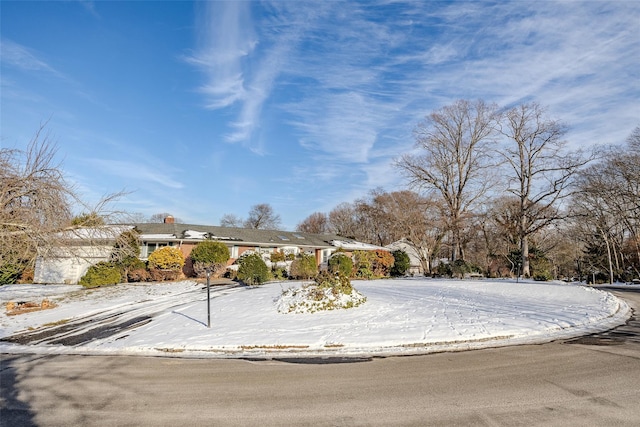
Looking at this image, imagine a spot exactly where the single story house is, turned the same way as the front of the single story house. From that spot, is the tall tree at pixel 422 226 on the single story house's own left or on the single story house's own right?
on the single story house's own left

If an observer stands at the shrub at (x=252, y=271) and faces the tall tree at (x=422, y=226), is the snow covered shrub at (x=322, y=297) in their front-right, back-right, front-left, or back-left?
back-right

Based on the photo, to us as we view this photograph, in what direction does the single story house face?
facing the viewer and to the right of the viewer

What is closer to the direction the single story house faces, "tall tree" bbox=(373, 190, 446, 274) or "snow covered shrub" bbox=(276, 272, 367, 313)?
the snow covered shrub

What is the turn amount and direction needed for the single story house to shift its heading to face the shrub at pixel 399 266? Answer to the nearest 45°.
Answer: approximately 45° to its left
